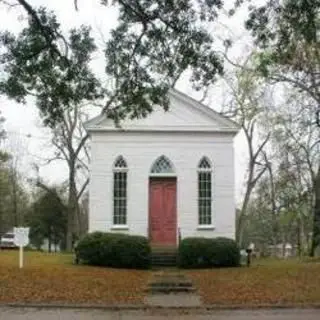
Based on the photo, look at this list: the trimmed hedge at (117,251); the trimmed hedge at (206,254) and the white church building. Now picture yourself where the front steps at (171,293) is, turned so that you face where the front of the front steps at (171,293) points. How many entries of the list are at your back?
3

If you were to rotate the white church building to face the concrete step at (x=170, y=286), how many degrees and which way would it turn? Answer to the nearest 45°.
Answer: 0° — it already faces it

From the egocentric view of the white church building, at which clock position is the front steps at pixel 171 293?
The front steps is roughly at 12 o'clock from the white church building.

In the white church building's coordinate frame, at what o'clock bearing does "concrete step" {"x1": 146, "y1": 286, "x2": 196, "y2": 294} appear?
The concrete step is roughly at 12 o'clock from the white church building.

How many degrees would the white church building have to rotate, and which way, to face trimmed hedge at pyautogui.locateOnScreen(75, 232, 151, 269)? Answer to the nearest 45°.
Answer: approximately 45° to its right

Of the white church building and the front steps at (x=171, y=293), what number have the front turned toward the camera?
2

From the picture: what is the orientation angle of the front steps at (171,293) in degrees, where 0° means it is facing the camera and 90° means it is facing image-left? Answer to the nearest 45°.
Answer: approximately 0°

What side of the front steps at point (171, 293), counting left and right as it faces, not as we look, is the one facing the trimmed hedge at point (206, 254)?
back

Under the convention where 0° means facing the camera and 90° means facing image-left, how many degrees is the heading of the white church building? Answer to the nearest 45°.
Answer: approximately 0°
